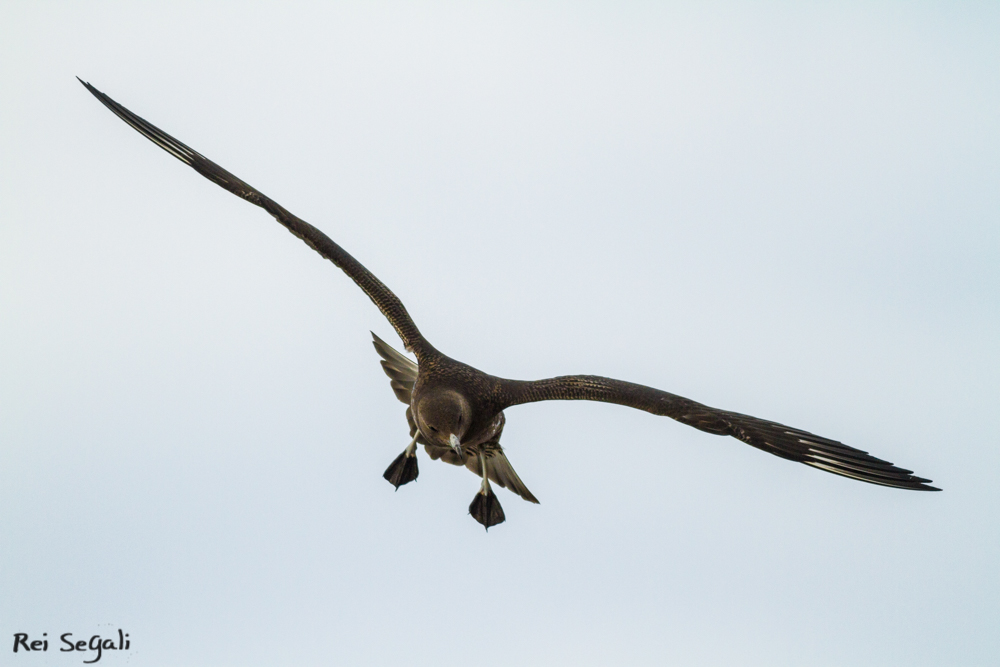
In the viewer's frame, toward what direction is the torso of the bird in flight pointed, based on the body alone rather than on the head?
toward the camera
